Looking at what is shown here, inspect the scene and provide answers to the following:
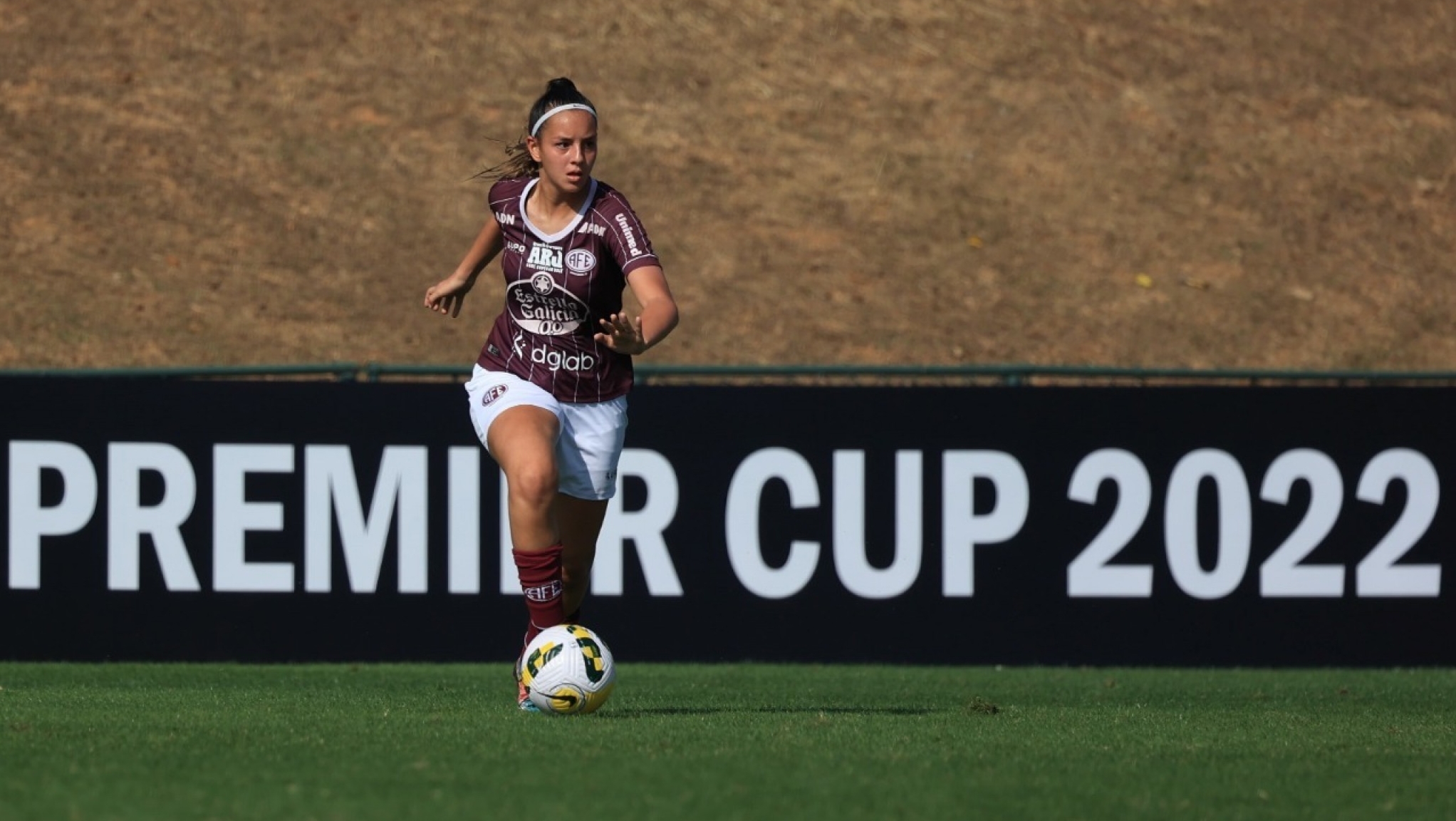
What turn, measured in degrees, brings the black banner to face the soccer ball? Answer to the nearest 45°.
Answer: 0° — it already faces it

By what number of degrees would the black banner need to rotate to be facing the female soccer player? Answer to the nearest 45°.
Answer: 0° — it already faces them

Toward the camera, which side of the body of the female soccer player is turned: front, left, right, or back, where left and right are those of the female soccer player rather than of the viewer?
front

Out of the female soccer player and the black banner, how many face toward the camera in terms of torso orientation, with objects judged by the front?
2

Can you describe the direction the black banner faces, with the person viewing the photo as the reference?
facing the viewer

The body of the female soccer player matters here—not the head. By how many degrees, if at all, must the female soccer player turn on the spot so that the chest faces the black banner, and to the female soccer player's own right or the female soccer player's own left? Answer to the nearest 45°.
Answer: approximately 135° to the female soccer player's own left
